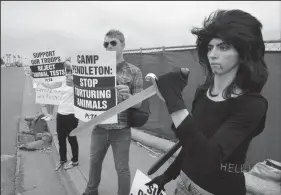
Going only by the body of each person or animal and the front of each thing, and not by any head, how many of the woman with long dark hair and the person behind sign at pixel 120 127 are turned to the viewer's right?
0

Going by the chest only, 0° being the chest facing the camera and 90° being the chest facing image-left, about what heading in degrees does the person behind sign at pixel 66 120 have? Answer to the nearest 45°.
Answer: approximately 45°

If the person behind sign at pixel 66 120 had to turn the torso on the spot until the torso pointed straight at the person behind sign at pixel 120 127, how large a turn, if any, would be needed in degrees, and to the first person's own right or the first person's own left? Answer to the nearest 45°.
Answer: approximately 45° to the first person's own left

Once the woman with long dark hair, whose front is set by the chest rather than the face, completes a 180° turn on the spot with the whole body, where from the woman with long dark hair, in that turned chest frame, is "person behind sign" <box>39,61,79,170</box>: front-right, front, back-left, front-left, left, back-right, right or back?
left

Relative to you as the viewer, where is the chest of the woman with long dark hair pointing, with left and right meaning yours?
facing the viewer and to the left of the viewer

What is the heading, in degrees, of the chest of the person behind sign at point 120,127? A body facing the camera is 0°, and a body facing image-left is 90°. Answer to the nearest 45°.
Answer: approximately 45°

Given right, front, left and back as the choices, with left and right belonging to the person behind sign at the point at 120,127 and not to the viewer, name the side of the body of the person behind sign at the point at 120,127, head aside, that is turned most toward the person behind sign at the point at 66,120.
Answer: right

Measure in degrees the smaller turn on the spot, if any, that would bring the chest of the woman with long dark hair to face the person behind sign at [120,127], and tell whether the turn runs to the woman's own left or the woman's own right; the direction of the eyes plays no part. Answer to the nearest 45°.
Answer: approximately 90° to the woman's own right

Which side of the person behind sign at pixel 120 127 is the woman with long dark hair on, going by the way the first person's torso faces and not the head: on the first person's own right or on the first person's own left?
on the first person's own left
